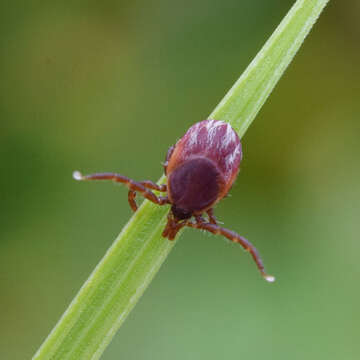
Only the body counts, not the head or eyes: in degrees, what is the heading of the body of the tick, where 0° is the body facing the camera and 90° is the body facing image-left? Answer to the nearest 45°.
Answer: approximately 45°
